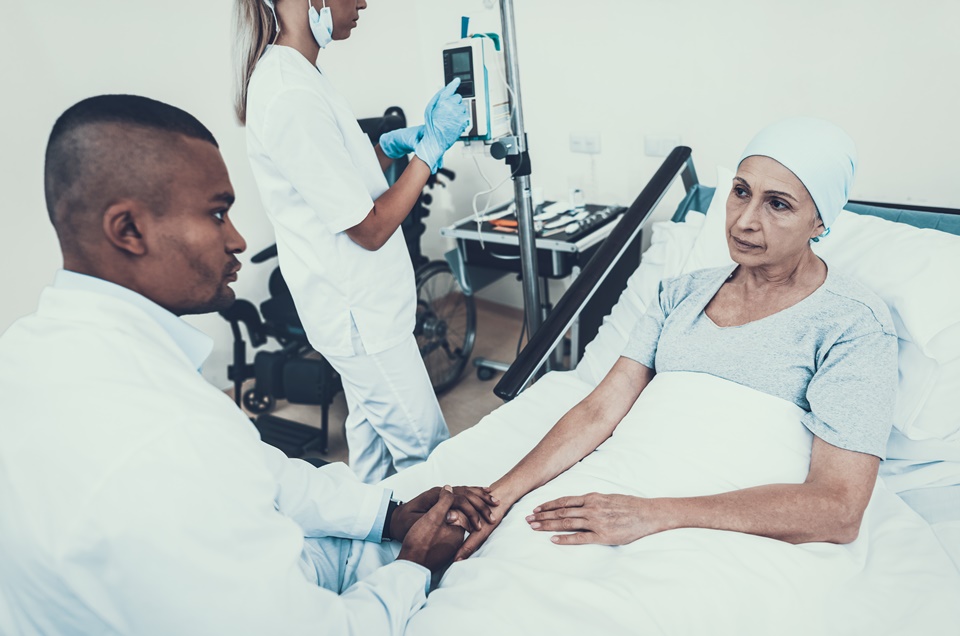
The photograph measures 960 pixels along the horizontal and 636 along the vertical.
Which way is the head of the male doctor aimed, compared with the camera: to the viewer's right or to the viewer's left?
to the viewer's right

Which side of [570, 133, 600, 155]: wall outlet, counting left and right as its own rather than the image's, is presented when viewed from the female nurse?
front

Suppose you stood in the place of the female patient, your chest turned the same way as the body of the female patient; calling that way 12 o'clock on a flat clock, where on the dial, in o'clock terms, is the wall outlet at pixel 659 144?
The wall outlet is roughly at 4 o'clock from the female patient.

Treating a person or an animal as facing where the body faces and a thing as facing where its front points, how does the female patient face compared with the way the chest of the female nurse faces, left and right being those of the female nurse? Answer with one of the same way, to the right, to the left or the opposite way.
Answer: the opposite way

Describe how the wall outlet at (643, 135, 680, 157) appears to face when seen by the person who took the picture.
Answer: facing the viewer

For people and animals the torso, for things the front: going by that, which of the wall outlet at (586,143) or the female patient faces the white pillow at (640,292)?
the wall outlet

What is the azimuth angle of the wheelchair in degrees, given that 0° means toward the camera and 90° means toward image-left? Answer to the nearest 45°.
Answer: approximately 45°

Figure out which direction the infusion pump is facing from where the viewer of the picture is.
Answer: facing the viewer and to the left of the viewer

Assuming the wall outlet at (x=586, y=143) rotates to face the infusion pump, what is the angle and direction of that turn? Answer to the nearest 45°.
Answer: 0° — it already faces it

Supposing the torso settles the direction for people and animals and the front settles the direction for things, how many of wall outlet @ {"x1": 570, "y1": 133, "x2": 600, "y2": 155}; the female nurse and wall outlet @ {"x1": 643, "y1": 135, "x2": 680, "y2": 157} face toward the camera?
2

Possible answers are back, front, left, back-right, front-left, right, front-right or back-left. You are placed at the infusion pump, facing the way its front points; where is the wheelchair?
right

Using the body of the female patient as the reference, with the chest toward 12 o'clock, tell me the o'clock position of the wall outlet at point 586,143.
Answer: The wall outlet is roughly at 4 o'clock from the female patient.

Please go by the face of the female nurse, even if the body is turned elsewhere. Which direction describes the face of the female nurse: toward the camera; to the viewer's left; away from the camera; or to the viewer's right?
to the viewer's right

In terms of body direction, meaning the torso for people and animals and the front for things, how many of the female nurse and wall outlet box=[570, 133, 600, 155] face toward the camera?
1

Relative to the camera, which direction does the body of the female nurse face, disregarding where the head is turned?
to the viewer's right
